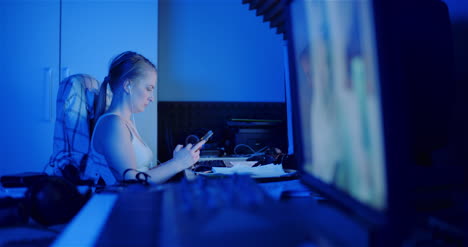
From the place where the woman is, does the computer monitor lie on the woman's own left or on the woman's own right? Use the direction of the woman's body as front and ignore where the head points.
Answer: on the woman's own right

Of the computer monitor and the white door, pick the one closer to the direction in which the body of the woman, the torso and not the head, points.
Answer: the computer monitor

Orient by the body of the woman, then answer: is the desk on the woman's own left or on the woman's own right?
on the woman's own right

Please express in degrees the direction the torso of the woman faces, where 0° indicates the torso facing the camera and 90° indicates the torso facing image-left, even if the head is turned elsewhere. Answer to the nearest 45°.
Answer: approximately 270°
